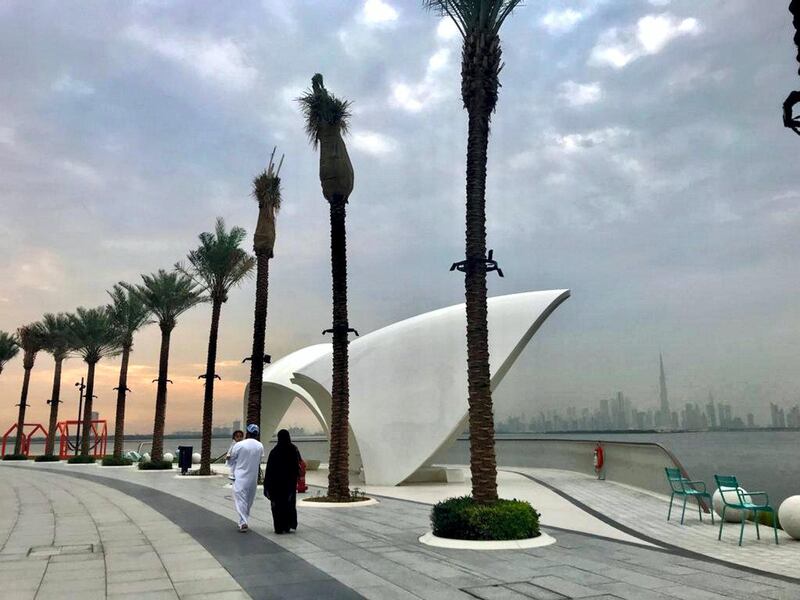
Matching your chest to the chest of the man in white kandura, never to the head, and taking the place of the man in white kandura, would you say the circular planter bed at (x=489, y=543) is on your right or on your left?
on your right

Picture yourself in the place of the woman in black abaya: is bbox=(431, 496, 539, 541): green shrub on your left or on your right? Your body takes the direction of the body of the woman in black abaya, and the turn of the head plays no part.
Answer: on your right

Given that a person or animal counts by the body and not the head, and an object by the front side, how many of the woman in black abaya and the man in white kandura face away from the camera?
2

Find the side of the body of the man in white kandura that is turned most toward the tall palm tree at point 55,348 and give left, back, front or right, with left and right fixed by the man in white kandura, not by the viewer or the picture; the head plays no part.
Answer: front

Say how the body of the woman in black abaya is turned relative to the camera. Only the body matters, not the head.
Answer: away from the camera

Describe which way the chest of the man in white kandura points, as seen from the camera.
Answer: away from the camera

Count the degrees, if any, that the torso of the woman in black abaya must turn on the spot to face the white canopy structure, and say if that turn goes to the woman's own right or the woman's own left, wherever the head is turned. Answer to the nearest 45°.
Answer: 0° — they already face it

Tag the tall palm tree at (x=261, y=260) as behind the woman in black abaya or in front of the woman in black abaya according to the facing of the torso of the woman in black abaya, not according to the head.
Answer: in front

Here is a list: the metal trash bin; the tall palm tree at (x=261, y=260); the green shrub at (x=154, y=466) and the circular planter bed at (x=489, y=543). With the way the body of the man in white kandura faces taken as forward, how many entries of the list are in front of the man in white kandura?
3

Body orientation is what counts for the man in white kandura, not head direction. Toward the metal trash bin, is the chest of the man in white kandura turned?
yes

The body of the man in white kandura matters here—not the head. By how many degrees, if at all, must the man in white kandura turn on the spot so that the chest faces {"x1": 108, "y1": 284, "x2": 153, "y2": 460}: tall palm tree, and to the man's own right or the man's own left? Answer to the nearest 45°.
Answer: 0° — they already face it

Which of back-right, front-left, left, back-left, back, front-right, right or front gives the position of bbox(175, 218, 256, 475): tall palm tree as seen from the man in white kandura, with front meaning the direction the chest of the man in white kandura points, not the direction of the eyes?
front

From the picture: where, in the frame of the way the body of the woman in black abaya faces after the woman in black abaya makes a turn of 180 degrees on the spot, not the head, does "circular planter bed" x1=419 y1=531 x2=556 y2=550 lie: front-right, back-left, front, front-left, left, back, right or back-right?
front-left

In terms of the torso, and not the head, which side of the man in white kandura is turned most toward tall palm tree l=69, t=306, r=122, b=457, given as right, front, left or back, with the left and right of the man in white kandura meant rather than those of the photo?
front
